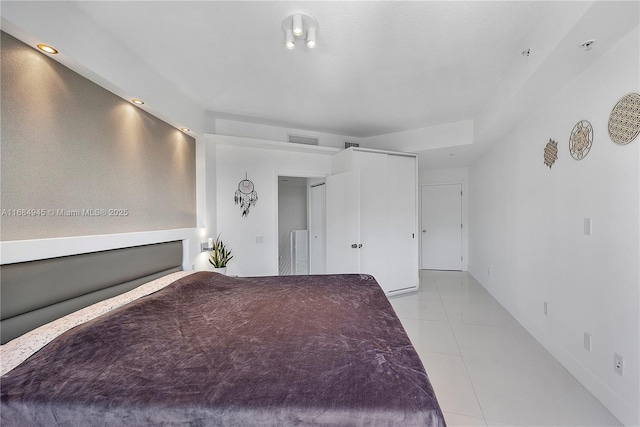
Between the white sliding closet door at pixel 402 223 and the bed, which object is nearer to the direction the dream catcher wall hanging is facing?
the bed

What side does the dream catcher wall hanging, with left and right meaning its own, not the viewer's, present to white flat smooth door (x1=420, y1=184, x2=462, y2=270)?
left

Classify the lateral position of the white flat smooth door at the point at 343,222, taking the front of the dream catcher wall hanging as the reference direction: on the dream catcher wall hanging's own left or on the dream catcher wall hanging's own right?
on the dream catcher wall hanging's own left

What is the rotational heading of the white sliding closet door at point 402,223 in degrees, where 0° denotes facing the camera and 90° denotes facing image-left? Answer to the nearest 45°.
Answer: approximately 315°

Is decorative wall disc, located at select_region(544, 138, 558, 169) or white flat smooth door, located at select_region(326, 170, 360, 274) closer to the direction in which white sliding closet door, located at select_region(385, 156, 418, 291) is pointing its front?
the decorative wall disc

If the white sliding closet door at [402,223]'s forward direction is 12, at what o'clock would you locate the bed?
The bed is roughly at 2 o'clock from the white sliding closet door.

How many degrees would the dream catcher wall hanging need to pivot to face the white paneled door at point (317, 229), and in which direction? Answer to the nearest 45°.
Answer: approximately 135° to its left

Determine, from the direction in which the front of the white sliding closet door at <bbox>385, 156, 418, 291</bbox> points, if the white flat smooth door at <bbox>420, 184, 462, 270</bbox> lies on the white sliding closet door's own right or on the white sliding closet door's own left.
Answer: on the white sliding closet door's own left

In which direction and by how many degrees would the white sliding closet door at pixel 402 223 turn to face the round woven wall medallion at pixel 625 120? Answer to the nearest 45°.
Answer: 0° — it already faces it
